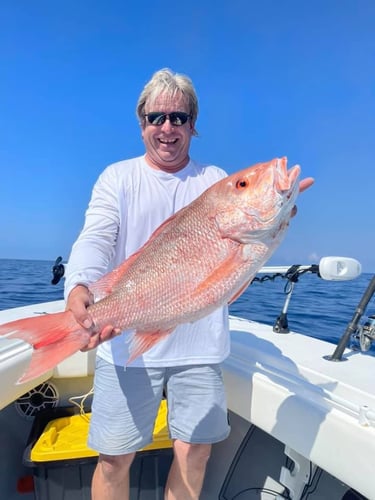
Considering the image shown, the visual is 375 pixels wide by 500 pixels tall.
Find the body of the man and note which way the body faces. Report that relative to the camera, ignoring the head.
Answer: toward the camera

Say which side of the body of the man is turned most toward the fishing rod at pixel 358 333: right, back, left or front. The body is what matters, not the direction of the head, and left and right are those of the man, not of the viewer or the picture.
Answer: left

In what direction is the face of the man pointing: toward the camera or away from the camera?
toward the camera
